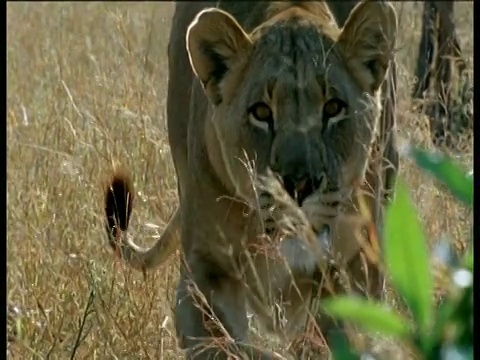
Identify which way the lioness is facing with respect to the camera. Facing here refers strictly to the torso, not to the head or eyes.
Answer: toward the camera

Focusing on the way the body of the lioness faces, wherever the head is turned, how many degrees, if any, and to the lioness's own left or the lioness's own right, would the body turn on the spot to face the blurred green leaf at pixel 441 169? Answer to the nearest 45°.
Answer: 0° — it already faces it

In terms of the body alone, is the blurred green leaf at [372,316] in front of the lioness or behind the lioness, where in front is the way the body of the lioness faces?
in front

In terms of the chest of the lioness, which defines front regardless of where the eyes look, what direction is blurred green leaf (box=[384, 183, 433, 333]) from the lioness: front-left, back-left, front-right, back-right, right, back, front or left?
front

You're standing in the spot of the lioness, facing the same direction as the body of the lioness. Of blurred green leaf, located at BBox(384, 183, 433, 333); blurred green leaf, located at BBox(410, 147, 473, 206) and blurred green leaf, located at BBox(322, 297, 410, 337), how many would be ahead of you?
3
